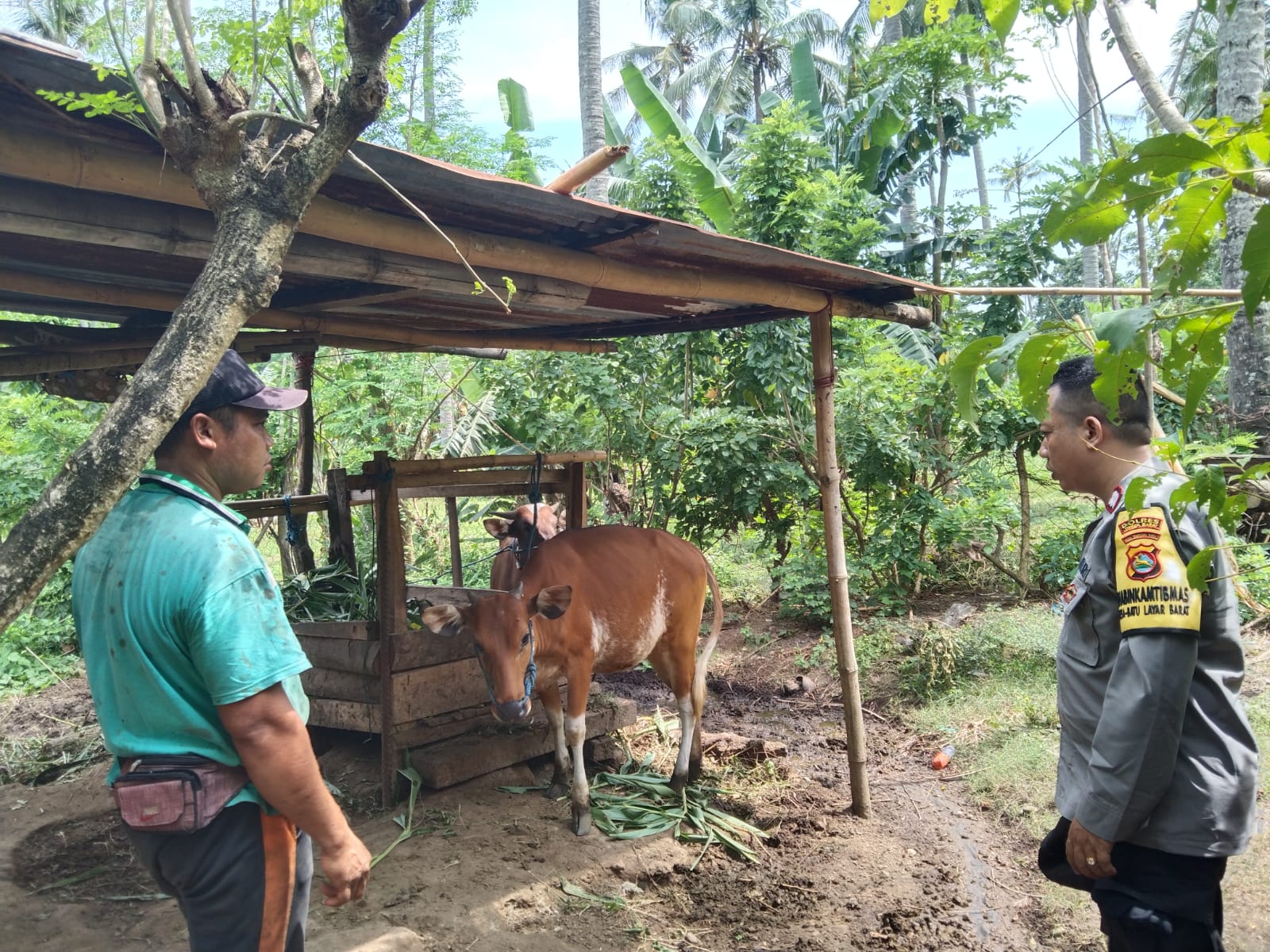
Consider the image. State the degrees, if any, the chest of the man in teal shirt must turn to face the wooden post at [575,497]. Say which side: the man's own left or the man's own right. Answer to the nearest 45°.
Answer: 0° — they already face it

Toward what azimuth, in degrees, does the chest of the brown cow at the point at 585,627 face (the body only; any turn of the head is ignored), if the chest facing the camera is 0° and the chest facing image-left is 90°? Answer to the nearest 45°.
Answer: approximately 45°

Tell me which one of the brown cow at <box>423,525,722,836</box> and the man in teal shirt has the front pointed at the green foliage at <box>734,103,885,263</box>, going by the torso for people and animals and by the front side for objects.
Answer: the man in teal shirt

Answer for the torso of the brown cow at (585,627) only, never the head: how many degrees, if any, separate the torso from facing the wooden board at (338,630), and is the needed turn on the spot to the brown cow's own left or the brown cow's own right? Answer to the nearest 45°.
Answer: approximately 45° to the brown cow's own right

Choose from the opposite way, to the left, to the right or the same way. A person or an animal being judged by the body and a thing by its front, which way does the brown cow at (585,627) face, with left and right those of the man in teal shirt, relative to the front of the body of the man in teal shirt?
the opposite way

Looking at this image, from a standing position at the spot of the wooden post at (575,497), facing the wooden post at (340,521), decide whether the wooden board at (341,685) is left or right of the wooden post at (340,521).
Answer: left

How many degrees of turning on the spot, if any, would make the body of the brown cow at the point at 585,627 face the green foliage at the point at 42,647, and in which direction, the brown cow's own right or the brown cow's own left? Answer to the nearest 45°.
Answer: approximately 90° to the brown cow's own right

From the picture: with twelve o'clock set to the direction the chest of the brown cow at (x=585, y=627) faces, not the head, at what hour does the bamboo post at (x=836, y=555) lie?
The bamboo post is roughly at 8 o'clock from the brown cow.

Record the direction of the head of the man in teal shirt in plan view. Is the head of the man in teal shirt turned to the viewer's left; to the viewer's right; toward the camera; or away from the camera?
to the viewer's right

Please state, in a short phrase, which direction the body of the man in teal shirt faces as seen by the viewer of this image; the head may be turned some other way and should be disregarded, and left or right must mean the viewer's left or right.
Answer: facing away from the viewer and to the right of the viewer

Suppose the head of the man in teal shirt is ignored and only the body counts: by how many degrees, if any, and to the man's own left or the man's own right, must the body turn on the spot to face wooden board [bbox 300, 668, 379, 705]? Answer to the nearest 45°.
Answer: approximately 45° to the man's own left
